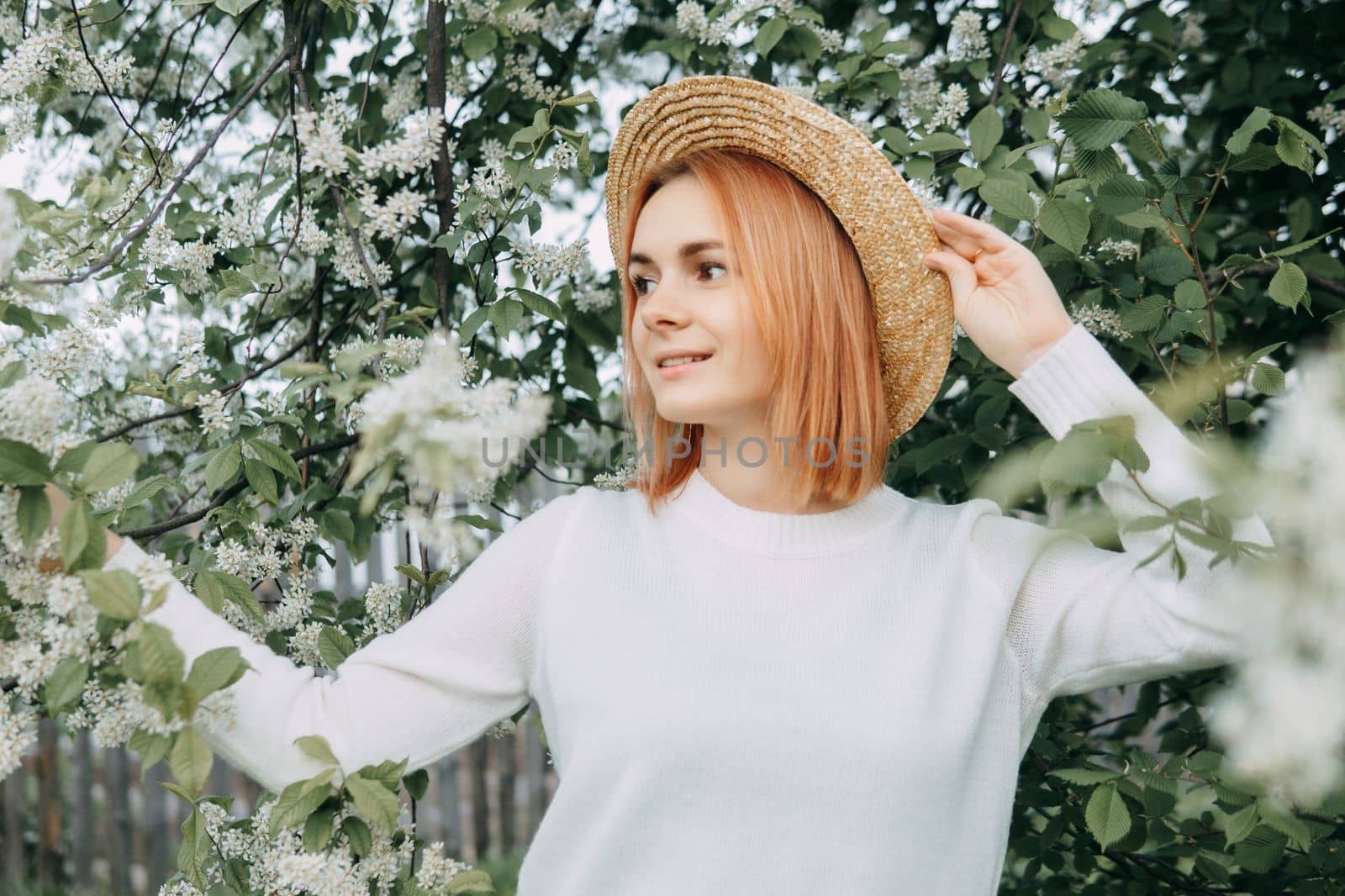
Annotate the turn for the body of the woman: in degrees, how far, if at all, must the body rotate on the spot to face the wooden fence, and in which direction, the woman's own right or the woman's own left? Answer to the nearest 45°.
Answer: approximately 135° to the woman's own right

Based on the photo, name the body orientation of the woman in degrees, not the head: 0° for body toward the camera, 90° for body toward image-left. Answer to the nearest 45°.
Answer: approximately 0°
